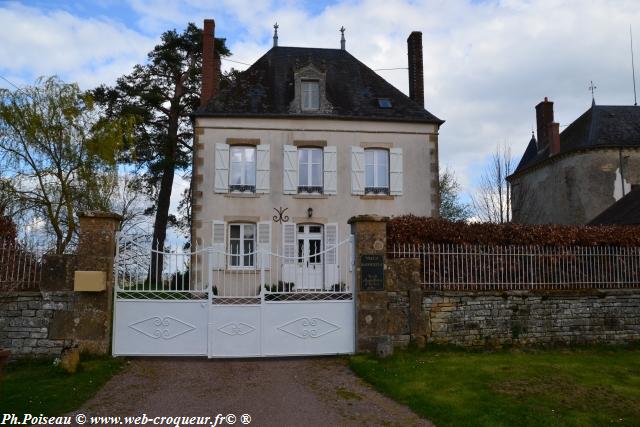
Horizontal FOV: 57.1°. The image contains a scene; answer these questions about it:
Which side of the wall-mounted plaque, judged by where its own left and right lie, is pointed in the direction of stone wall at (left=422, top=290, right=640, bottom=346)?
left

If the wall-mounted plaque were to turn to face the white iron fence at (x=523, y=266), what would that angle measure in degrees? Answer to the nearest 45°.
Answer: approximately 135° to its left

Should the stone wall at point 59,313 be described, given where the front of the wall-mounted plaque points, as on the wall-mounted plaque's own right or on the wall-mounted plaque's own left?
on the wall-mounted plaque's own right

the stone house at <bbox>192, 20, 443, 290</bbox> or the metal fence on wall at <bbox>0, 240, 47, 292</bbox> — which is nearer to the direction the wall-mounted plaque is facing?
the metal fence on wall

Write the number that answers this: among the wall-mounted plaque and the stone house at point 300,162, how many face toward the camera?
2

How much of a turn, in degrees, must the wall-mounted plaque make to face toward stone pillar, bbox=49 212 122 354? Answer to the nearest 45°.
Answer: approximately 90° to its right

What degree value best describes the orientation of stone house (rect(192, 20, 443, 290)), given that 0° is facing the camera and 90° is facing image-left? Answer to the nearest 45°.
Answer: approximately 0°

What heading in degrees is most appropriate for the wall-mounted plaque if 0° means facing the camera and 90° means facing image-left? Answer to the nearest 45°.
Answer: approximately 0°

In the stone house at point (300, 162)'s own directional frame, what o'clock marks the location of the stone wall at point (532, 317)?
The stone wall is roughly at 11 o'clock from the stone house.

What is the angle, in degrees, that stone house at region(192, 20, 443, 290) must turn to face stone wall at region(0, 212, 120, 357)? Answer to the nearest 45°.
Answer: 0° — it already faces it

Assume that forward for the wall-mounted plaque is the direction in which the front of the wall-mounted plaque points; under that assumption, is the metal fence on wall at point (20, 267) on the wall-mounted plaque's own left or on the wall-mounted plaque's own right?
on the wall-mounted plaque's own right
